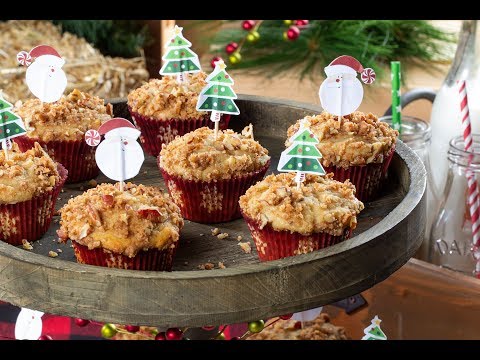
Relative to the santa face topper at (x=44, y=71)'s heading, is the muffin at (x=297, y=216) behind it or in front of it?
in front

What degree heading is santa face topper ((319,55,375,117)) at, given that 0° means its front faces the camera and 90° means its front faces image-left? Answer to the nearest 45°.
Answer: approximately 0°

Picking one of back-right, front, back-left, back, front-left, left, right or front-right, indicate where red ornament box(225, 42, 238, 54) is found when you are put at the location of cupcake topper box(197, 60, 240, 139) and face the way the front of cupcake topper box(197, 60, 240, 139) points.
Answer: back

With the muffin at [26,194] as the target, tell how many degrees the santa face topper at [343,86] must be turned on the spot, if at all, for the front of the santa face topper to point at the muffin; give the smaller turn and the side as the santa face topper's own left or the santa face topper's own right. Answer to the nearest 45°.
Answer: approximately 90° to the santa face topper's own right

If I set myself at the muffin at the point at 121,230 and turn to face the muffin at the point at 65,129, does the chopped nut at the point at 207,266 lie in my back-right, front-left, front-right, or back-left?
back-right

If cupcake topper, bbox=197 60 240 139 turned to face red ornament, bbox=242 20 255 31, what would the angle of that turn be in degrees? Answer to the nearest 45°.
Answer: approximately 180°

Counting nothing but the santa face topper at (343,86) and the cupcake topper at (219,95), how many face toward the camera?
2
